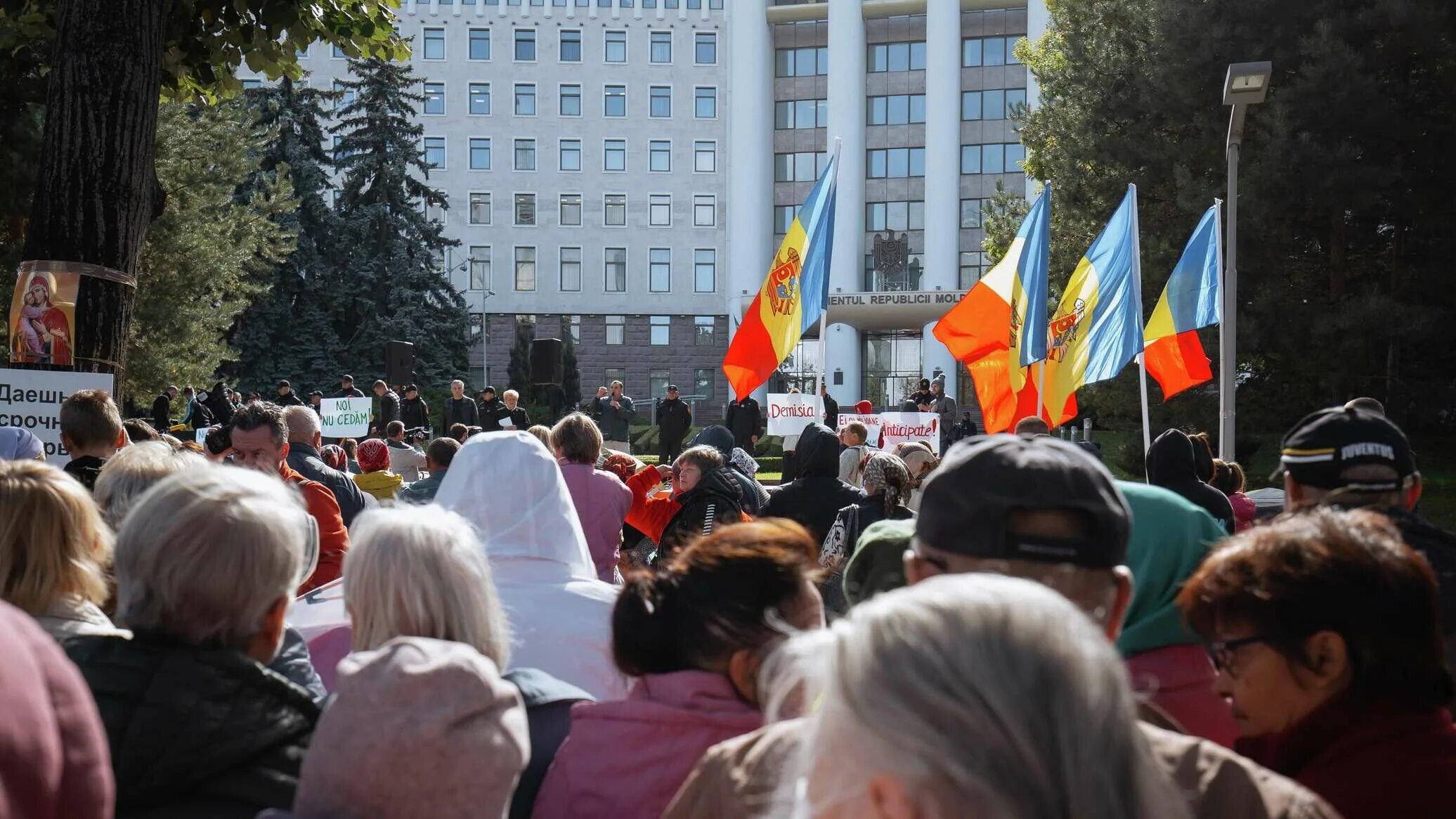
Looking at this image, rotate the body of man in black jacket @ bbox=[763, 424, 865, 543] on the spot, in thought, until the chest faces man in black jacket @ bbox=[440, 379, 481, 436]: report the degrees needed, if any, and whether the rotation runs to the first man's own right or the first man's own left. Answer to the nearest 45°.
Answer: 0° — they already face them

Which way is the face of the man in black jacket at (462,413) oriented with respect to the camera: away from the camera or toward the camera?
toward the camera

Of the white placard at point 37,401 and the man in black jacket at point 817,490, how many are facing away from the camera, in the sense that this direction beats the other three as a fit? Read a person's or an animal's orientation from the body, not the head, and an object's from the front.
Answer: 1

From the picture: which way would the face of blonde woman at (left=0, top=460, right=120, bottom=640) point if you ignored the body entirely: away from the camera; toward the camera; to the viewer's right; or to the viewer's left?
away from the camera

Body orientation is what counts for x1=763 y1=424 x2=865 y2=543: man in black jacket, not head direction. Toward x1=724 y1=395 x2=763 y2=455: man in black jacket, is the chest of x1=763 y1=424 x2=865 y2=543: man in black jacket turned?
yes

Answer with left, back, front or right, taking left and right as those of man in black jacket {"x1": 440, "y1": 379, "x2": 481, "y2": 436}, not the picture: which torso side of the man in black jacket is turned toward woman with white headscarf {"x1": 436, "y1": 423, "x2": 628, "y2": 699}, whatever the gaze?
front

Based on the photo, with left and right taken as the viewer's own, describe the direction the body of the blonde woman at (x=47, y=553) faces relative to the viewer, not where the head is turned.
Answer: facing away from the viewer and to the right of the viewer

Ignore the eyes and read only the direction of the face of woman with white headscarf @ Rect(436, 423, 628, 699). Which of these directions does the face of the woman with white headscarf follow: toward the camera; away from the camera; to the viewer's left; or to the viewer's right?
away from the camera

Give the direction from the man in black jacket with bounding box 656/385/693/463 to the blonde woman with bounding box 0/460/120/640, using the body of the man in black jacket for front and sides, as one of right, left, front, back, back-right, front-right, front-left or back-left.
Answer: front

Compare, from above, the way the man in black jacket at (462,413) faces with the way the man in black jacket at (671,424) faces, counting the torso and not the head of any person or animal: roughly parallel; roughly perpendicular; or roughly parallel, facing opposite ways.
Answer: roughly parallel

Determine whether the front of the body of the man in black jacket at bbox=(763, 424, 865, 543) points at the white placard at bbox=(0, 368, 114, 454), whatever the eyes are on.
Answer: no

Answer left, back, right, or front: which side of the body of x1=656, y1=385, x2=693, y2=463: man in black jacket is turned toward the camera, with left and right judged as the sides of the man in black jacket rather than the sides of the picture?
front

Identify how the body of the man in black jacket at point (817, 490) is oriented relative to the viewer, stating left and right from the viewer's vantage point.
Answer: facing away from the viewer

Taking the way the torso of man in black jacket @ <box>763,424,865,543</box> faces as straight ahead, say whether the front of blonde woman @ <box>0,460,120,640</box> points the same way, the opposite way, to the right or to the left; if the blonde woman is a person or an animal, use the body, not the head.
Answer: the same way

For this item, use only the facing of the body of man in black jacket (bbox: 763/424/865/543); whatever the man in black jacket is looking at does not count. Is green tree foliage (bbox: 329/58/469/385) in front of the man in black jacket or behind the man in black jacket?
in front

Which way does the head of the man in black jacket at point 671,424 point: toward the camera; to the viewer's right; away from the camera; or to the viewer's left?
toward the camera
